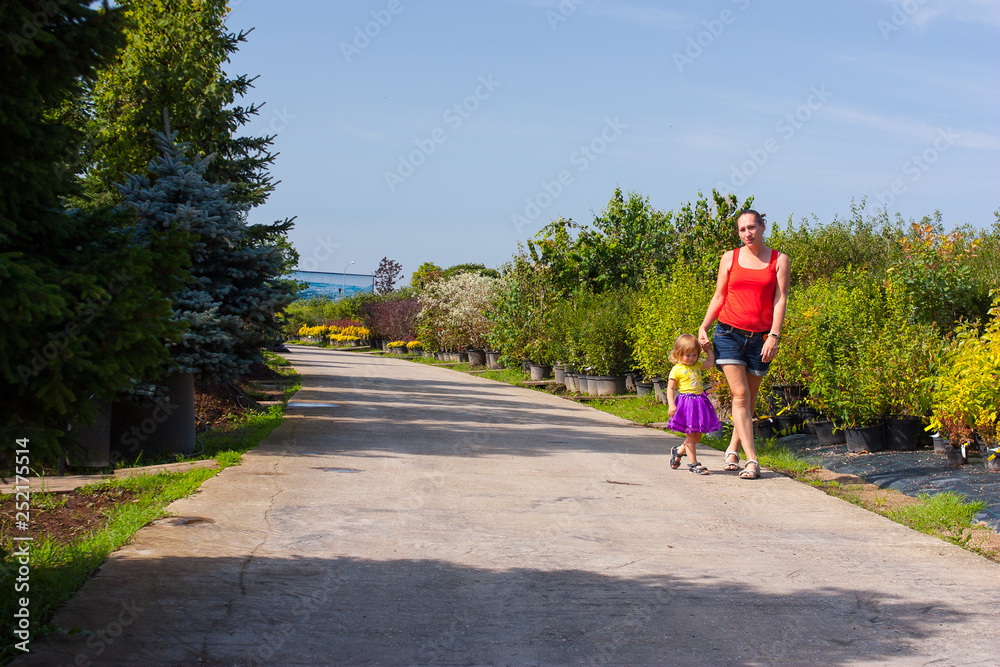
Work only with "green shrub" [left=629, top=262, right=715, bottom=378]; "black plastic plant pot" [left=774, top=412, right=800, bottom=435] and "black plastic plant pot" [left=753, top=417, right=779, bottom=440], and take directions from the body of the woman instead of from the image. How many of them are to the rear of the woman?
3

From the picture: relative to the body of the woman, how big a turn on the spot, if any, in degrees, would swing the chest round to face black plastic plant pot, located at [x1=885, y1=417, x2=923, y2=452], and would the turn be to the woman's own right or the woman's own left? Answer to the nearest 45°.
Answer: approximately 135° to the woman's own left

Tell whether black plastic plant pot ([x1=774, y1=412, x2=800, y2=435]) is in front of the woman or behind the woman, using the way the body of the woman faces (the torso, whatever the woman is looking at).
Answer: behind

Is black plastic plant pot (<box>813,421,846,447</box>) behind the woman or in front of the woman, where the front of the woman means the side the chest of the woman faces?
behind

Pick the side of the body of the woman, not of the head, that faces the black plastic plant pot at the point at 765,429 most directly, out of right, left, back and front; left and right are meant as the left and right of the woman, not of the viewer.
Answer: back

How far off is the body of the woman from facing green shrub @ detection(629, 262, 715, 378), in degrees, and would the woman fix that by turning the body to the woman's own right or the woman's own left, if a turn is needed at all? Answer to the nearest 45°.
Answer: approximately 180°

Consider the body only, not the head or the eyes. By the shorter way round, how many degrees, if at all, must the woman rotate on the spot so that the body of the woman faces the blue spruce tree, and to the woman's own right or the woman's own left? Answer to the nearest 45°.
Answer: approximately 90° to the woman's own right

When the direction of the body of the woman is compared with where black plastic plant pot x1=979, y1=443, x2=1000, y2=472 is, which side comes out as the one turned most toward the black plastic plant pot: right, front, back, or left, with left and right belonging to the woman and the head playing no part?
left

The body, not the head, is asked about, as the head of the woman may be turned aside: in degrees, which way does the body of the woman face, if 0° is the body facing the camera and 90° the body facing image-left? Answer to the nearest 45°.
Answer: approximately 0°
